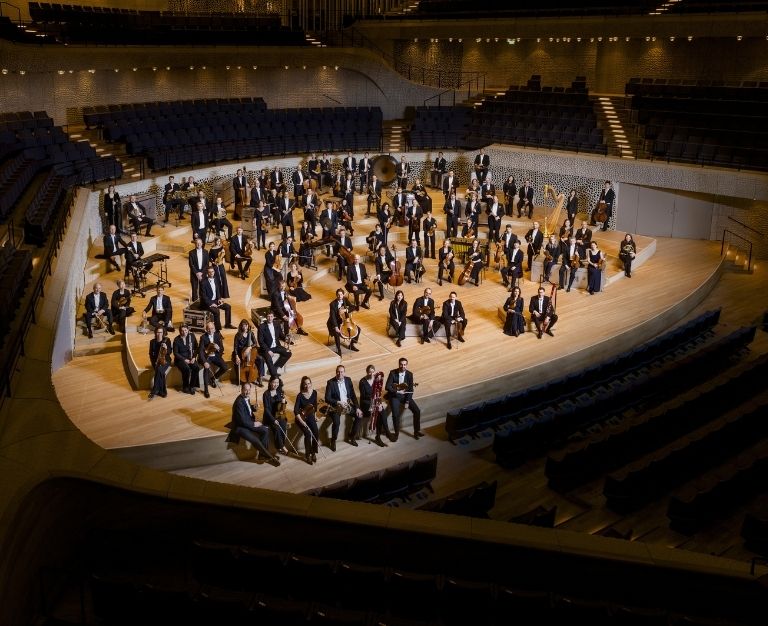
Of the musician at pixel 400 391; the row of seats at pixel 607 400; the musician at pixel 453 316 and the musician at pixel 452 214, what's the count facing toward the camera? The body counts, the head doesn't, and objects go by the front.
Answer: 3

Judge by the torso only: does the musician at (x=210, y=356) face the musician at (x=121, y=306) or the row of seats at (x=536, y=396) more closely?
the row of seats

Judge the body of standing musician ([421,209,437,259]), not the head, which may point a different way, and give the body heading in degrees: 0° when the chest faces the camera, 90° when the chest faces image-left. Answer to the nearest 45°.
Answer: approximately 0°

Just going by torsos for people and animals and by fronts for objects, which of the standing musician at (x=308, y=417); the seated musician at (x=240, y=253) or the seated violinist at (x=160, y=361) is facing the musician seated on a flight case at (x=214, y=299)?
the seated musician at (x=240, y=253)

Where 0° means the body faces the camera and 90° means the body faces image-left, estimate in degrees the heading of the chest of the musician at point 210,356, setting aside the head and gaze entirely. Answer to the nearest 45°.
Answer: approximately 0°

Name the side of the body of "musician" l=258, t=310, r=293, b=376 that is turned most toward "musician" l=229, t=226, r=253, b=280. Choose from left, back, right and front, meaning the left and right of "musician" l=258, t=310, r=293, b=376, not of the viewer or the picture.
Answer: back

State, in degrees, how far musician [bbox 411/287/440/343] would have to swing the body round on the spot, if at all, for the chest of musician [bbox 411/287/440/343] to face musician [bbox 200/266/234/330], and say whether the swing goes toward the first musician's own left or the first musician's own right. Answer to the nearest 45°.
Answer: approximately 90° to the first musician's own right

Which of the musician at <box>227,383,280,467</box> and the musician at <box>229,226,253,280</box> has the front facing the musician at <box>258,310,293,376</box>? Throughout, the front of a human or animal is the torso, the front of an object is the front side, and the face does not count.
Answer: the musician at <box>229,226,253,280</box>
